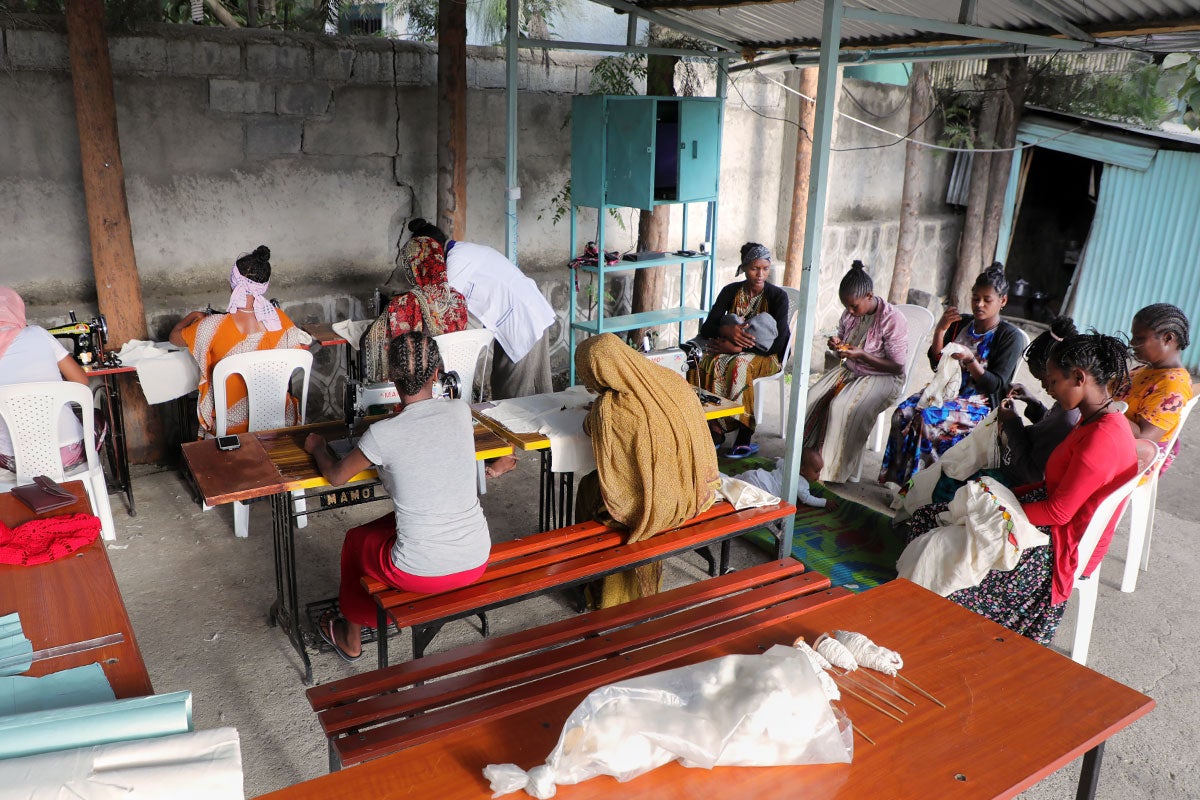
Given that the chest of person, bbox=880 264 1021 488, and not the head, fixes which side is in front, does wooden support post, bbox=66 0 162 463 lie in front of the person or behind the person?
in front

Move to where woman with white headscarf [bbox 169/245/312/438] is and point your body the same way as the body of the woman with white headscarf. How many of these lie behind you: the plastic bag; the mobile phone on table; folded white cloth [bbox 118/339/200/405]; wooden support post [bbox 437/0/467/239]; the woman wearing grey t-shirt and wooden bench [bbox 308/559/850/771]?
4

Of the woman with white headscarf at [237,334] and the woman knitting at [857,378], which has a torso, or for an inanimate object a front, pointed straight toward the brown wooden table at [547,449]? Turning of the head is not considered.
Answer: the woman knitting

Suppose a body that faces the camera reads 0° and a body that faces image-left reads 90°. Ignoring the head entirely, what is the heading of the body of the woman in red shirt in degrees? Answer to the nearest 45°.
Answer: approximately 90°

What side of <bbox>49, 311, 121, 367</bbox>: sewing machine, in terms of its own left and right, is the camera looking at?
front

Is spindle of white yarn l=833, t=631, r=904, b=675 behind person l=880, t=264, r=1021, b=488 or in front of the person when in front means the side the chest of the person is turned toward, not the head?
in front

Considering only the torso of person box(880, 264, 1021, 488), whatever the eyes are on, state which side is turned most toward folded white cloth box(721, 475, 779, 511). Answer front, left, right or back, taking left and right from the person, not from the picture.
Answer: front

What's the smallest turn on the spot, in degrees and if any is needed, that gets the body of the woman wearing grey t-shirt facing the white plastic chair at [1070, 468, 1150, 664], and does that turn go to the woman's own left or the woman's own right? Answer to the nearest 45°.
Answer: approximately 135° to the woman's own right

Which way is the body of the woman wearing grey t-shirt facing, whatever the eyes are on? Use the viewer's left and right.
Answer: facing away from the viewer and to the left of the viewer

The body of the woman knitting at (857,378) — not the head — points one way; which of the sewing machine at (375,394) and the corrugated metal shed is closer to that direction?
the sewing machine

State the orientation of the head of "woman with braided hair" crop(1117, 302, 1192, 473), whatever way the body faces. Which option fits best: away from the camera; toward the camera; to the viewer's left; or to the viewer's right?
to the viewer's left

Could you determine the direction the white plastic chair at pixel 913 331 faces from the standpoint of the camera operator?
facing the viewer and to the left of the viewer

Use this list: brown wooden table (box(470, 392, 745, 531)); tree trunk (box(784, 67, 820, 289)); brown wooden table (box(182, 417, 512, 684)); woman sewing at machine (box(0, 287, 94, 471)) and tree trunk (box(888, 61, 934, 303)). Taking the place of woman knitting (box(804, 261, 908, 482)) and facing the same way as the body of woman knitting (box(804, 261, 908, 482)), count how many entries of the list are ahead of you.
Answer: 3

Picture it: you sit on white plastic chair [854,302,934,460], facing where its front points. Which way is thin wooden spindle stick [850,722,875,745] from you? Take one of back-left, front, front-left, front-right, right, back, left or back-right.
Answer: front-left
